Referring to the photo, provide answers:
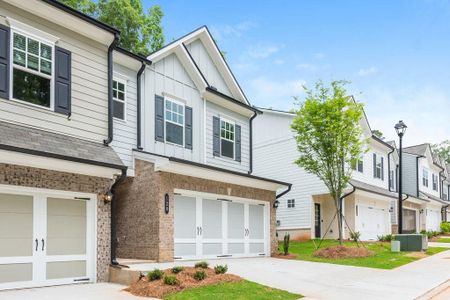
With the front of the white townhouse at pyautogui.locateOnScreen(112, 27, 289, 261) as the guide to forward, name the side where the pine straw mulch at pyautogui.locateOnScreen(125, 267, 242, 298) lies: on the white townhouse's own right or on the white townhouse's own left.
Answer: on the white townhouse's own right

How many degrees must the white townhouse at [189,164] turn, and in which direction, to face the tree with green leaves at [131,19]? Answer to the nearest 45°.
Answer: approximately 135° to its left

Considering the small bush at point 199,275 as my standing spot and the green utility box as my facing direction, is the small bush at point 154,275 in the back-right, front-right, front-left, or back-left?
back-left

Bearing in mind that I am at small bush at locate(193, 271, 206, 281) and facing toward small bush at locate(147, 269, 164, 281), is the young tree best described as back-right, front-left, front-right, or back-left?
back-right

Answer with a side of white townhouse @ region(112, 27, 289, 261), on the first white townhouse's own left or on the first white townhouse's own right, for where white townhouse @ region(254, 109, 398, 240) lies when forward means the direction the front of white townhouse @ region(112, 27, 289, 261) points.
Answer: on the first white townhouse's own left

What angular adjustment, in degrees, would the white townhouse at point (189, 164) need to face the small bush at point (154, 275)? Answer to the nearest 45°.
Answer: approximately 45° to its right

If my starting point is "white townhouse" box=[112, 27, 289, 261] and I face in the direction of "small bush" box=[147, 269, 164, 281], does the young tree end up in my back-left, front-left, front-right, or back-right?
back-left

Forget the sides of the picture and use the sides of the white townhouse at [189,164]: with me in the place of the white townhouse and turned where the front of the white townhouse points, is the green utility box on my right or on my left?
on my left

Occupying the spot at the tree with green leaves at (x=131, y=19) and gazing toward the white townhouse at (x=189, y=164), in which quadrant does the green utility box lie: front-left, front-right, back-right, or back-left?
front-left

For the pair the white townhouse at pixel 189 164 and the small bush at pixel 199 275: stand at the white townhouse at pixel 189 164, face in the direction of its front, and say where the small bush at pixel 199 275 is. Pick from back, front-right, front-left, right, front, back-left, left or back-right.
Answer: front-right

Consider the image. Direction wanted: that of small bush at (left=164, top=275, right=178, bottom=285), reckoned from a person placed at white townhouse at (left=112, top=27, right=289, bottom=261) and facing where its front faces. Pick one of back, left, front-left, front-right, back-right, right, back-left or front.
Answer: front-right

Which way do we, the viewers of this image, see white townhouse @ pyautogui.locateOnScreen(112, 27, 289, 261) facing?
facing the viewer and to the right of the viewer
